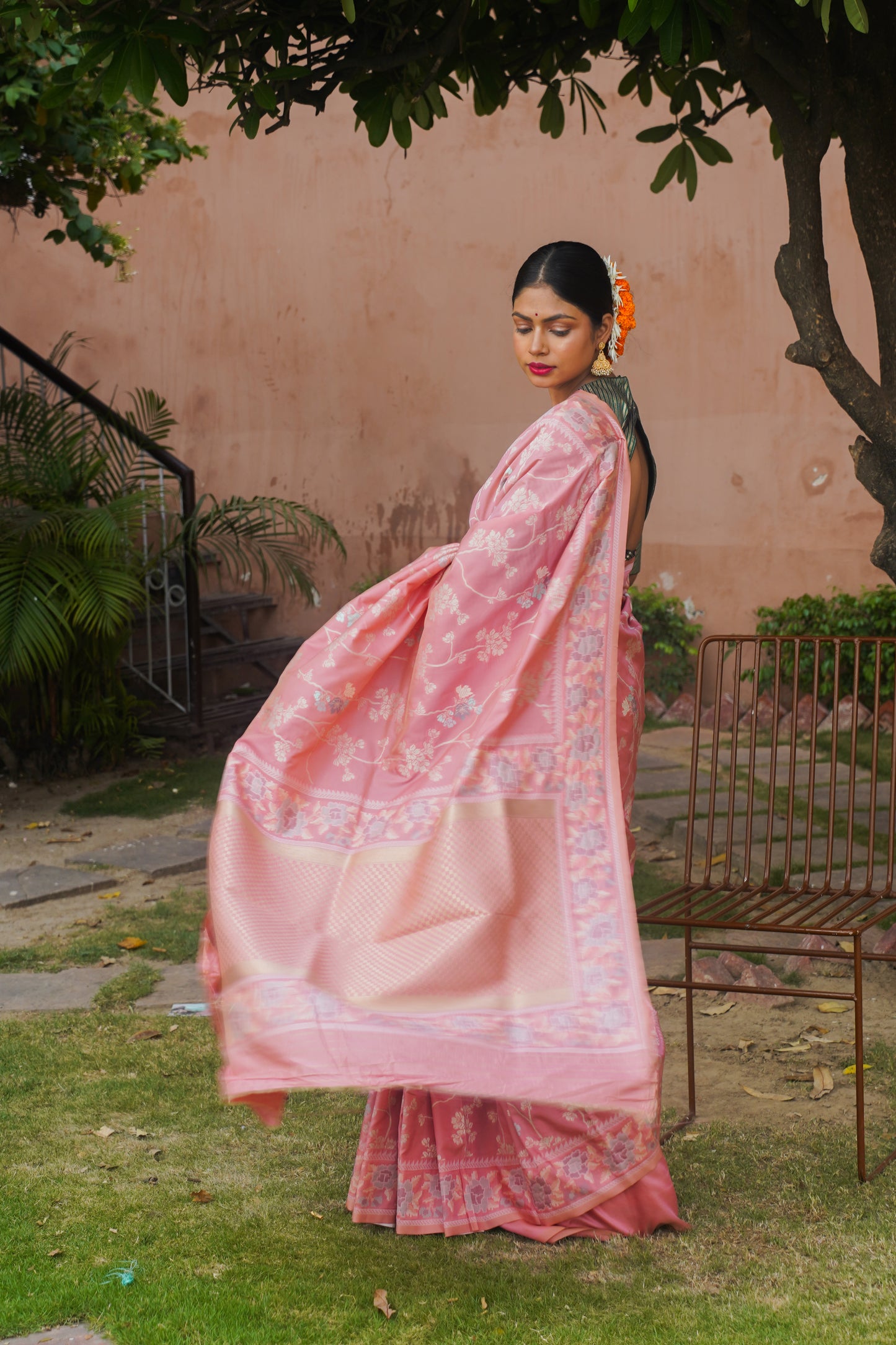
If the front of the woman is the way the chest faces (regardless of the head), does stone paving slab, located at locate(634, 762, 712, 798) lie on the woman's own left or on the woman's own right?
on the woman's own right

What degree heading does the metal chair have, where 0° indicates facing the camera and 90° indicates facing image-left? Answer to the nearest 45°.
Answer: approximately 45°

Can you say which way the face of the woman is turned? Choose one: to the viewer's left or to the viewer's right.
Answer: to the viewer's left

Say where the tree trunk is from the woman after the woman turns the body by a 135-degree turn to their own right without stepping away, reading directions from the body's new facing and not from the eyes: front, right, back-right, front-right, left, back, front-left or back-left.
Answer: front

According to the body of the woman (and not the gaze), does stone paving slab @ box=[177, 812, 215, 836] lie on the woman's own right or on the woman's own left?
on the woman's own right

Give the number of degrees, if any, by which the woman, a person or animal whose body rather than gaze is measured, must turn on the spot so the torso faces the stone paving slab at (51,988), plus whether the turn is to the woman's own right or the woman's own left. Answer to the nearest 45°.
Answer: approximately 45° to the woman's own right
